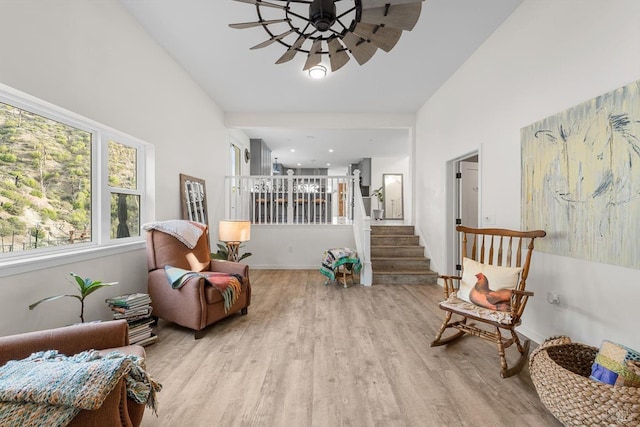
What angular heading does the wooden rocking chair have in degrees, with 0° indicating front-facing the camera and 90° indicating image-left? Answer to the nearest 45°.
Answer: approximately 45°

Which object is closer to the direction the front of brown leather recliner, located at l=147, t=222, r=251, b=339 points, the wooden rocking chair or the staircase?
the wooden rocking chair

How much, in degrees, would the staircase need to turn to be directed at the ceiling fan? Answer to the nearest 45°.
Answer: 0° — it already faces it

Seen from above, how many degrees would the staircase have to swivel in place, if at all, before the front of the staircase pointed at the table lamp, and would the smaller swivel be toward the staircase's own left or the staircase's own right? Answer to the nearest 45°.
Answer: approximately 45° to the staircase's own right

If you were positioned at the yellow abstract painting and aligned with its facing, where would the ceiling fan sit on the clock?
The ceiling fan is roughly at 12 o'clock from the yellow abstract painting.

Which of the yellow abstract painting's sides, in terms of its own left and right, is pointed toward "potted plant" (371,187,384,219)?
right

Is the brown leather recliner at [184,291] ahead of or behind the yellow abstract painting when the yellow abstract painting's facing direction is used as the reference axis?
ahead

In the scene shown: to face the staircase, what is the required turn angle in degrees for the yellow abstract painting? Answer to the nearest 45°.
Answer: approximately 90° to its right

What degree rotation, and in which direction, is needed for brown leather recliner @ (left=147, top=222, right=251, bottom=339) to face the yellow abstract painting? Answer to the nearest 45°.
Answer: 0° — it already faces it

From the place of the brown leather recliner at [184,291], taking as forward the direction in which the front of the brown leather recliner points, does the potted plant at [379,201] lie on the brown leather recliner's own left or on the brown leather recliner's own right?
on the brown leather recliner's own left

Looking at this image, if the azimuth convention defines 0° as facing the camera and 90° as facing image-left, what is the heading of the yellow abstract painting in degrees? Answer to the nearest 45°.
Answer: approximately 45°
